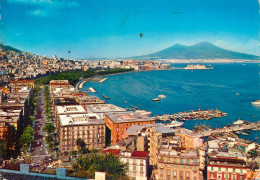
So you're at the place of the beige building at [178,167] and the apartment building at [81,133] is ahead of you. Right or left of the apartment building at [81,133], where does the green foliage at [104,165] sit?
left

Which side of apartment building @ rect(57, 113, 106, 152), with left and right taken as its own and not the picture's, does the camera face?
front

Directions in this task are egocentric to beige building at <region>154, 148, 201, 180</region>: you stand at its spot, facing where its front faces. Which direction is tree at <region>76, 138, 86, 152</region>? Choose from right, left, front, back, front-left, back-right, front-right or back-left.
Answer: back-right

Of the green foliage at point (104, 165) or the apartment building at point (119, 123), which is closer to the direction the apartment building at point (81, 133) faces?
the green foliage

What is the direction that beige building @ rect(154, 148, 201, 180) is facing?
toward the camera

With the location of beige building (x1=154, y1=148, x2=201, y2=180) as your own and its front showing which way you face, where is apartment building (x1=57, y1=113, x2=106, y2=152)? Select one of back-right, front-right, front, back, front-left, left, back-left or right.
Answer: back-right

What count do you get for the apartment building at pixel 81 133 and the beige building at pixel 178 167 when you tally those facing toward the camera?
2

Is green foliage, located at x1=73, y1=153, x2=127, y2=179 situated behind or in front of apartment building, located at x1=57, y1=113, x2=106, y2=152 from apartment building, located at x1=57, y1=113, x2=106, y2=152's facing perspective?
in front

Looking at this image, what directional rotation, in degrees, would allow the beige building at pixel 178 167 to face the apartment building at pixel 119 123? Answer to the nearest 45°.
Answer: approximately 135° to its right

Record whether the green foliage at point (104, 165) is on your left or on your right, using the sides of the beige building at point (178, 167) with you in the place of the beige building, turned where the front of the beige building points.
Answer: on your right

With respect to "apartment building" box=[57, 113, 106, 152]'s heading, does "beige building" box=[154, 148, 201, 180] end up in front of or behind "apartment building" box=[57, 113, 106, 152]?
in front

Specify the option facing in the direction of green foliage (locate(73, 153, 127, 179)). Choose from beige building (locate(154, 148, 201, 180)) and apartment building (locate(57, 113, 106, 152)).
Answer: the apartment building
